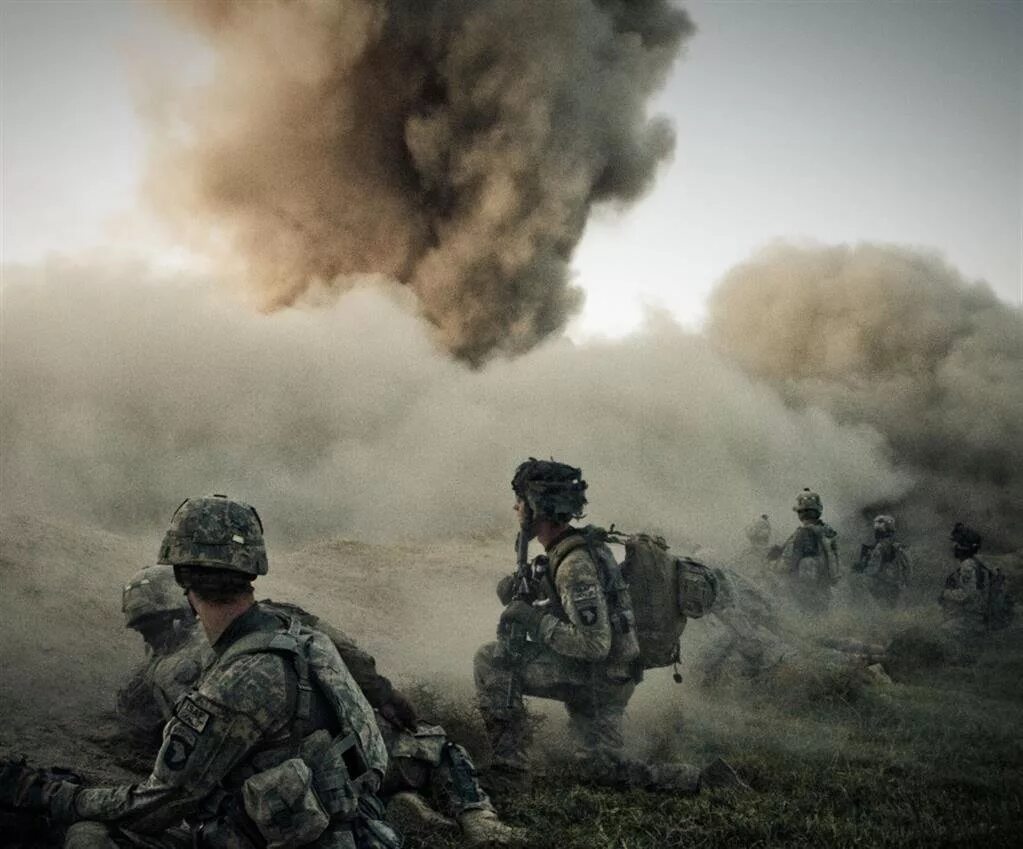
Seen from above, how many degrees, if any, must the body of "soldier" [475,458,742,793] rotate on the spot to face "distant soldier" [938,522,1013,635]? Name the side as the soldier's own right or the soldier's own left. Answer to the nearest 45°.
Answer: approximately 135° to the soldier's own right

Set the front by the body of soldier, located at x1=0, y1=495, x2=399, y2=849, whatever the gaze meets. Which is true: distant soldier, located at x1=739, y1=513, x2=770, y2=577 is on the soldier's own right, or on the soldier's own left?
on the soldier's own right

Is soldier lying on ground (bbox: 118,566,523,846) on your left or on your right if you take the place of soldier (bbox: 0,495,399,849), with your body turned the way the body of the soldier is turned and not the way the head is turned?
on your right

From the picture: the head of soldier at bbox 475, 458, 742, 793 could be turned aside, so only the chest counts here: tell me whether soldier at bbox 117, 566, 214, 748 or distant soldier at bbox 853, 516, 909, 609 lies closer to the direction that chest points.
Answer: the soldier

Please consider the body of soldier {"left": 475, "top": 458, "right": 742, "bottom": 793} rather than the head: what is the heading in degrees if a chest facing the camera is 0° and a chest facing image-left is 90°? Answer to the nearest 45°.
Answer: approximately 90°

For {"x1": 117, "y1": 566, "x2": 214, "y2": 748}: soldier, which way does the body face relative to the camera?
to the viewer's left

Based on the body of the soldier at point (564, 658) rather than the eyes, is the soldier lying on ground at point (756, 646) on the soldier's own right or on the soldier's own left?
on the soldier's own right

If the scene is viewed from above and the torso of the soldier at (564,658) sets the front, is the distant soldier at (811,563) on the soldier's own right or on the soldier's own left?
on the soldier's own right

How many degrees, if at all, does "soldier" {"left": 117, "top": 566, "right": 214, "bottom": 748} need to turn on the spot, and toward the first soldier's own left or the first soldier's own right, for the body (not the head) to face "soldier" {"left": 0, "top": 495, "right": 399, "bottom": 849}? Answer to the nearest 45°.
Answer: approximately 90° to the first soldier's own left

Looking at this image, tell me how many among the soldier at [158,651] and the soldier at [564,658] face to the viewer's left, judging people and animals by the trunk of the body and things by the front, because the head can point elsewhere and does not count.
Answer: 2
